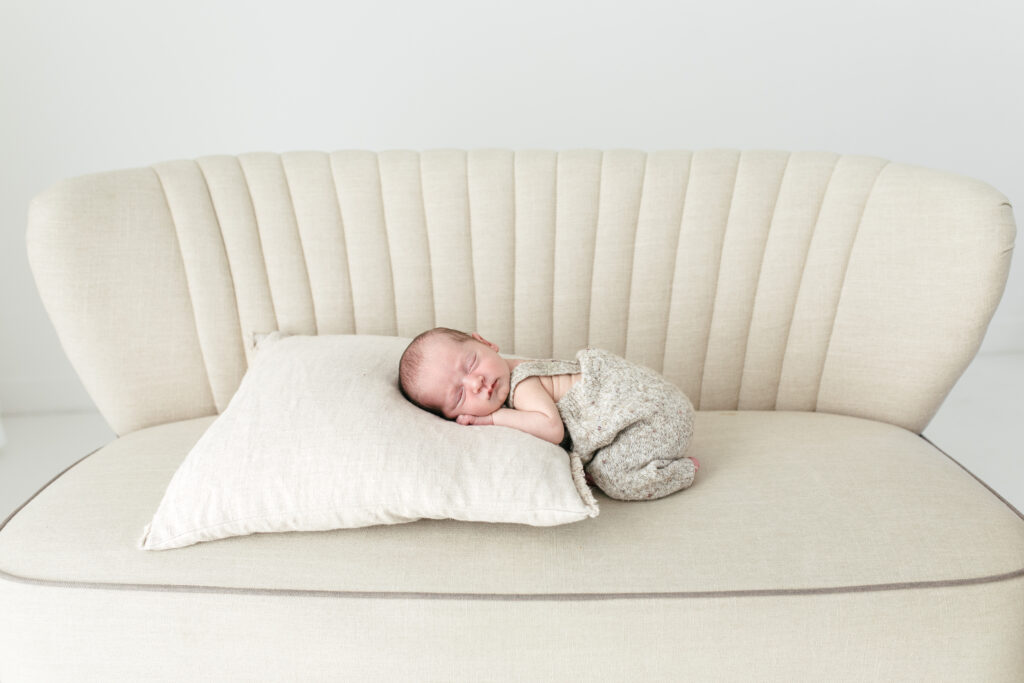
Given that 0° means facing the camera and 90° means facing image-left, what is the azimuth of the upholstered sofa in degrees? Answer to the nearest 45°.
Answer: approximately 0°
